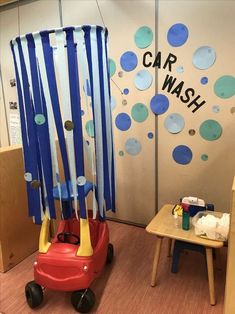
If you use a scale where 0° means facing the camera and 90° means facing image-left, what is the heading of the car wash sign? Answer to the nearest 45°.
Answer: approximately 0°

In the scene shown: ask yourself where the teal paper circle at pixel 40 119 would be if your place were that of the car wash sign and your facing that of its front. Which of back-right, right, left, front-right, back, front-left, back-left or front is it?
front-right

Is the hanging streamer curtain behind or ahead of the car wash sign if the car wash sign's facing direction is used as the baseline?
ahead
